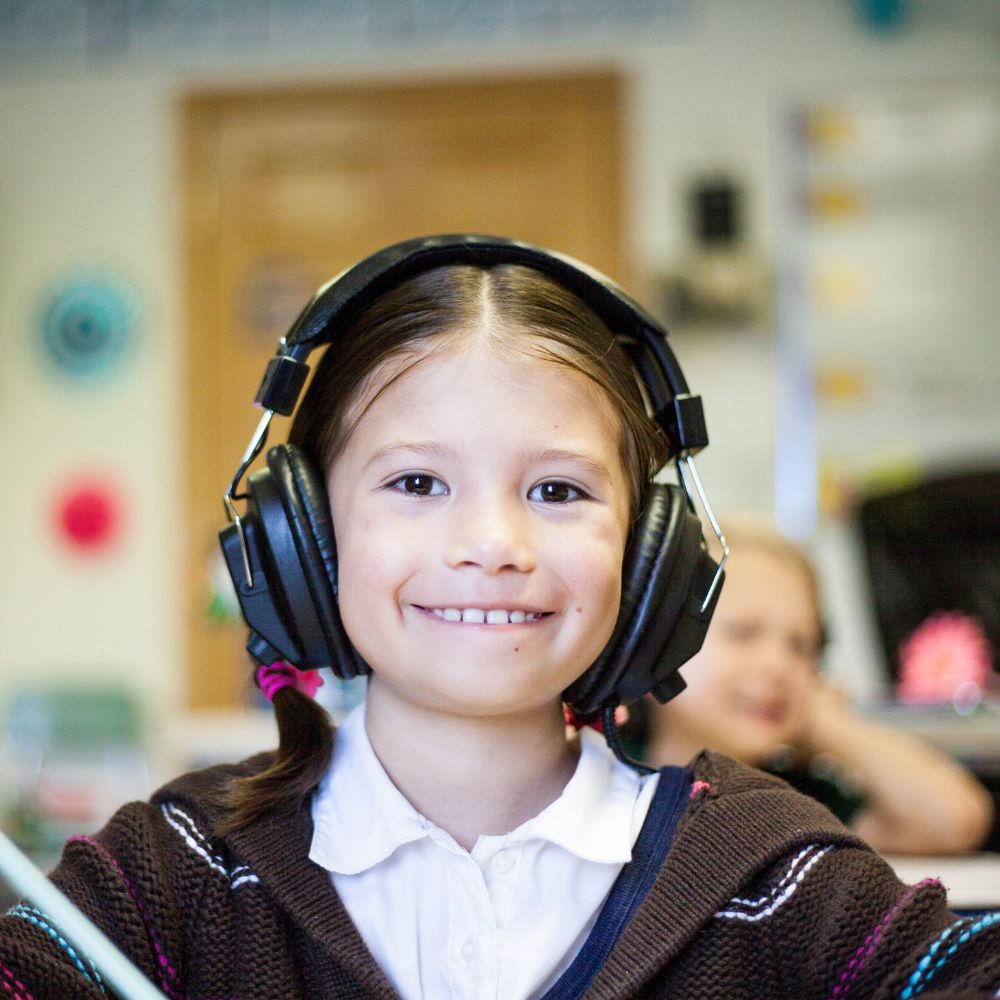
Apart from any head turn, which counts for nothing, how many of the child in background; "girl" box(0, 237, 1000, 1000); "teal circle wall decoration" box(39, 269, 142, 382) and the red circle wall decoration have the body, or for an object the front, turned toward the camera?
4

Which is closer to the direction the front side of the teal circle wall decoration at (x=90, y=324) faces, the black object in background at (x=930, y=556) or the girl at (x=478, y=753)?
the girl

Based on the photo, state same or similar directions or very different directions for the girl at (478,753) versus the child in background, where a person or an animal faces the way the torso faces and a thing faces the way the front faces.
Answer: same or similar directions

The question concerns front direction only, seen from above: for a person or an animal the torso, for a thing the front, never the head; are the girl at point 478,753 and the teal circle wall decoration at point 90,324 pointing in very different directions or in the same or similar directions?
same or similar directions

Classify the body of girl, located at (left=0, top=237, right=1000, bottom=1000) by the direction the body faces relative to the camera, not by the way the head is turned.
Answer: toward the camera

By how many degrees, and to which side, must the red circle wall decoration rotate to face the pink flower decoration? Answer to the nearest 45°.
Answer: approximately 45° to its left

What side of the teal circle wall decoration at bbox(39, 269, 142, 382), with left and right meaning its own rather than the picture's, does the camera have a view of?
front

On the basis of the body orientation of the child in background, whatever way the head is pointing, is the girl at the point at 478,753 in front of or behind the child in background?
in front

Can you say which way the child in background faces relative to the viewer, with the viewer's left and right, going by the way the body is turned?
facing the viewer

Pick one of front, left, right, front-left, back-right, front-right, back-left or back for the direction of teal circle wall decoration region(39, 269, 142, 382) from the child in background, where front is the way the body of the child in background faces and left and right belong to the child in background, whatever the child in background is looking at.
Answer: back-right

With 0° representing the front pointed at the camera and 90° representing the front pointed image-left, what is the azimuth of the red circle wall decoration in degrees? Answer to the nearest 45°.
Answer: approximately 0°

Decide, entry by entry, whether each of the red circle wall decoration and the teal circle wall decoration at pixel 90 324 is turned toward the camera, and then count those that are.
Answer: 2
